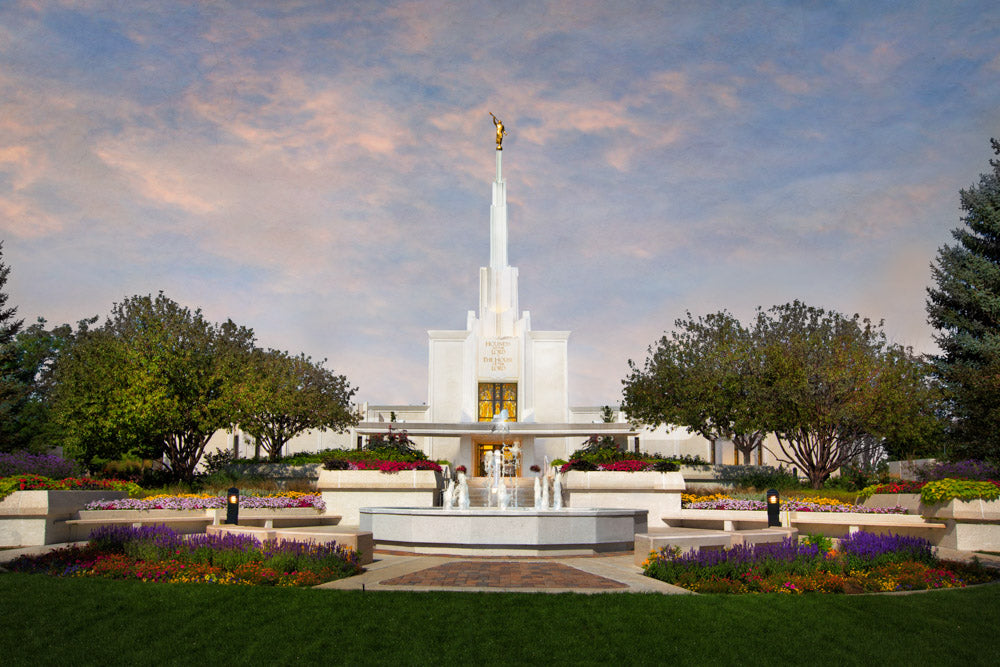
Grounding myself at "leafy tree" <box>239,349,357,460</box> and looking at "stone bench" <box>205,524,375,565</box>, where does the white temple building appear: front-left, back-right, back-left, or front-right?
back-left

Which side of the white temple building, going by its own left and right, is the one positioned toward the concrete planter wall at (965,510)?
front

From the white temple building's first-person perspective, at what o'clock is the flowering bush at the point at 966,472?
The flowering bush is roughly at 11 o'clock from the white temple building.

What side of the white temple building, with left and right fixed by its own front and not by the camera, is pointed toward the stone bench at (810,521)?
front

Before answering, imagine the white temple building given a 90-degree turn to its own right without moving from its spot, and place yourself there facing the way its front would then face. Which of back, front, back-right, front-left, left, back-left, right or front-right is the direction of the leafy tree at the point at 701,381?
back-left

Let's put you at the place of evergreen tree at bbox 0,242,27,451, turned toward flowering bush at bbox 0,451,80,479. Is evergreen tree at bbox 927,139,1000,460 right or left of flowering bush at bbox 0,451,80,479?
left

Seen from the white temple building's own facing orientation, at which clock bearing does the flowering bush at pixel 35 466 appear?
The flowering bush is roughly at 1 o'clock from the white temple building.

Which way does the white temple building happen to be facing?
toward the camera

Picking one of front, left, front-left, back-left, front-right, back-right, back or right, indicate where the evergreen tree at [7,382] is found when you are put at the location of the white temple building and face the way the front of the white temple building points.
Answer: right

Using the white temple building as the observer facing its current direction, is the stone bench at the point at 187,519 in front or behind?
in front

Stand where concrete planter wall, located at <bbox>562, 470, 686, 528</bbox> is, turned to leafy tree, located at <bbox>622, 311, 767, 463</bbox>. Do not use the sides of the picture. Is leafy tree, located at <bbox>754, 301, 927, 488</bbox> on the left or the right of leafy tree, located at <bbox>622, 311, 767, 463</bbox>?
right

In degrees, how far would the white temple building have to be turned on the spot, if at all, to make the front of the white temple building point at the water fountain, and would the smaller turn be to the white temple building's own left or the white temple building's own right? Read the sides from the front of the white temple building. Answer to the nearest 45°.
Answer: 0° — it already faces it

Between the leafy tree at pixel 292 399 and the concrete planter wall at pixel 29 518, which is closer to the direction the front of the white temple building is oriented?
the concrete planter wall

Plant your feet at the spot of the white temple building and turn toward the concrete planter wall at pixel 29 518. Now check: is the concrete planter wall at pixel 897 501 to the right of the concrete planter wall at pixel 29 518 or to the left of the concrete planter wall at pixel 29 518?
left

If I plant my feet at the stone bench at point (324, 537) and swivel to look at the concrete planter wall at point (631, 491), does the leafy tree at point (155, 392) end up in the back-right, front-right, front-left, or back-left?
front-left

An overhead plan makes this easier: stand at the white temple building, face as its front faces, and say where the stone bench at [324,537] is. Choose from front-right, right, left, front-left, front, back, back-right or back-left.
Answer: front

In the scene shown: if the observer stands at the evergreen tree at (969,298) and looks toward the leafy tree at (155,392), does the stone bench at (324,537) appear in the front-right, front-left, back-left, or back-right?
front-left

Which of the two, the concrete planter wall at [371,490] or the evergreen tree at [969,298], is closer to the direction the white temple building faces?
the concrete planter wall

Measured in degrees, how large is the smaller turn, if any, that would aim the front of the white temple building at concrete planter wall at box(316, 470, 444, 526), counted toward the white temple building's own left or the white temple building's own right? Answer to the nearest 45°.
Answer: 0° — it already faces it
